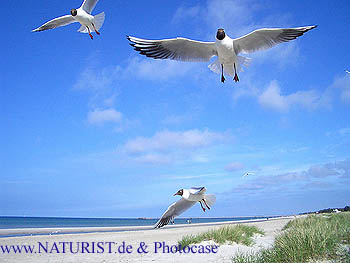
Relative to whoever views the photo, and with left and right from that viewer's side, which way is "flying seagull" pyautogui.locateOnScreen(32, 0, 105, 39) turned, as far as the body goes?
facing the viewer and to the left of the viewer

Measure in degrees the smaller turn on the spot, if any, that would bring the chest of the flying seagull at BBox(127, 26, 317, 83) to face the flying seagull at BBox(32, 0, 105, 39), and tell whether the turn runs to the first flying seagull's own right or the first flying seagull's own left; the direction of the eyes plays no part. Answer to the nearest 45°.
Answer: approximately 135° to the first flying seagull's own right

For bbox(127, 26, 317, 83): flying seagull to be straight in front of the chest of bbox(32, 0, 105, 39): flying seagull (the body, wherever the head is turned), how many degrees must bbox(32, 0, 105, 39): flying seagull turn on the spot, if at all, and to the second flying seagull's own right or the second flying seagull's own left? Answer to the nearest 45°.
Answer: approximately 90° to the second flying seagull's own left

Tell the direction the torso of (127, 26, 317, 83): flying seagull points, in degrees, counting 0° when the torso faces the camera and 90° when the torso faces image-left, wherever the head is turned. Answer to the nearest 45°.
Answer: approximately 0°

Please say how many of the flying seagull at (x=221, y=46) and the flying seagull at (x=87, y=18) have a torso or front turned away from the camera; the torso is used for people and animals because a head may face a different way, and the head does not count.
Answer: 0
